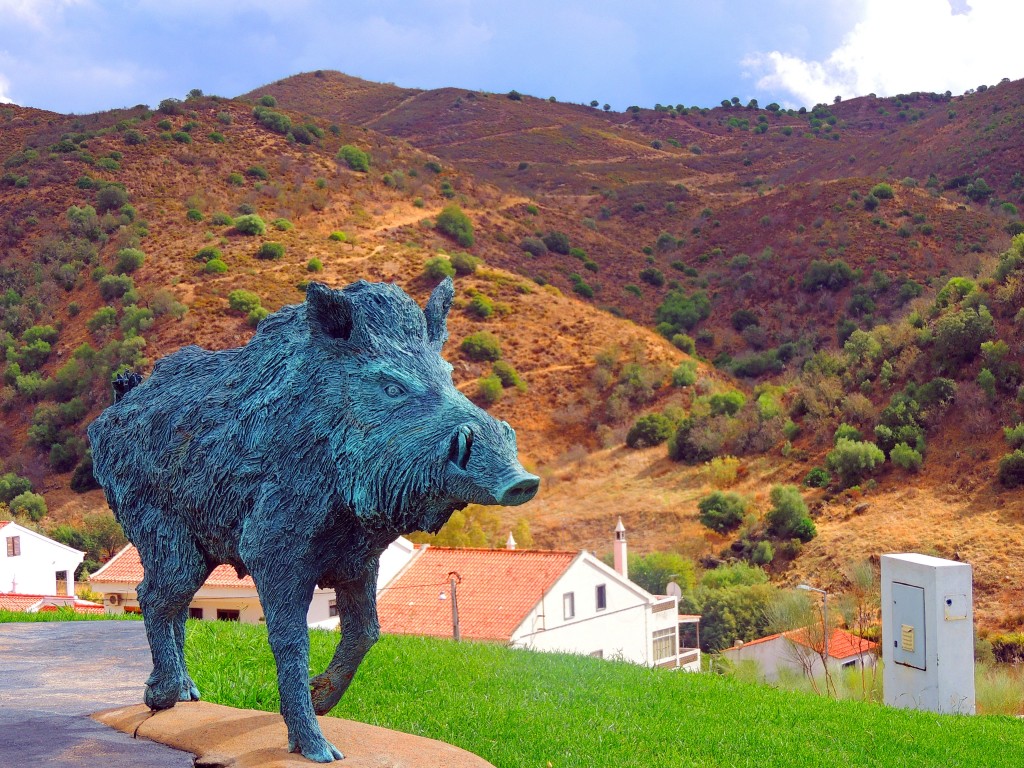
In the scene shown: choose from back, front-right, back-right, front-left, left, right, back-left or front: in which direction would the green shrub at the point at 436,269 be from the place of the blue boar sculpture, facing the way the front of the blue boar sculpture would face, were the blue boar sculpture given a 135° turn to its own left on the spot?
front

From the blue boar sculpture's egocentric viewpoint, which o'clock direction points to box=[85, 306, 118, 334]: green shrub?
The green shrub is roughly at 7 o'clock from the blue boar sculpture.

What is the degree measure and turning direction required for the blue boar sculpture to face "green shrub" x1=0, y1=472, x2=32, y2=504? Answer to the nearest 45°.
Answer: approximately 135° to its left

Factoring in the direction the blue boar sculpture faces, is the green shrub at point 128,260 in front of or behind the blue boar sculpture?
behind

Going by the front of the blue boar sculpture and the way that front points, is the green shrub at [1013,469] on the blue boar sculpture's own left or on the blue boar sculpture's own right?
on the blue boar sculpture's own left

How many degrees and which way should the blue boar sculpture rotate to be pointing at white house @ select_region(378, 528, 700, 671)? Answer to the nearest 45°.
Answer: approximately 135° to its left

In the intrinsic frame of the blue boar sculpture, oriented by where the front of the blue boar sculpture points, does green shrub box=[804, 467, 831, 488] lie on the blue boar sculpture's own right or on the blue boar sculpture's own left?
on the blue boar sculpture's own left

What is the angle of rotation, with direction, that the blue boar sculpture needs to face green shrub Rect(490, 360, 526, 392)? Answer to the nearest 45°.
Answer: approximately 135° to its left

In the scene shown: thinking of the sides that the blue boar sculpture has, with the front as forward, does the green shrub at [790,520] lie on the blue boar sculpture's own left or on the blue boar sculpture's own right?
on the blue boar sculpture's own left

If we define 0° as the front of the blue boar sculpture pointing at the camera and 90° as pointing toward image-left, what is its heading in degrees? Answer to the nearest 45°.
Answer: approximately 315°

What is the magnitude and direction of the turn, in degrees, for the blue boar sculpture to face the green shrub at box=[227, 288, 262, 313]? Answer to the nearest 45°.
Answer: approximately 135° to its left

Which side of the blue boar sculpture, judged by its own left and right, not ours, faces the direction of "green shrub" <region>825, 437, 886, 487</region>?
left

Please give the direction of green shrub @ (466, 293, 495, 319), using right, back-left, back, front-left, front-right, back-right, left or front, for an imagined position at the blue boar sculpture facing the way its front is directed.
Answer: back-left

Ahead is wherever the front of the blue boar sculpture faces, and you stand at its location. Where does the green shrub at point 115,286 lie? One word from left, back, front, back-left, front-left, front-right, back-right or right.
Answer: back-left

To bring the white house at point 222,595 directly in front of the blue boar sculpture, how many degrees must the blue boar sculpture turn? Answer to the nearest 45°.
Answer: approximately 135° to its left
